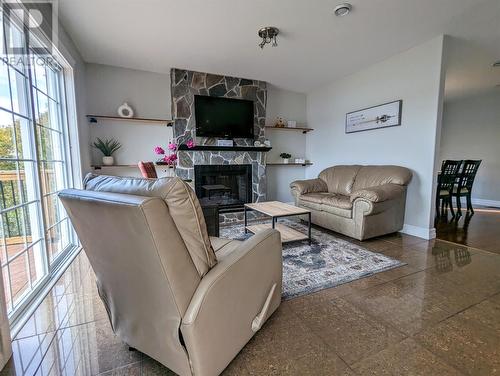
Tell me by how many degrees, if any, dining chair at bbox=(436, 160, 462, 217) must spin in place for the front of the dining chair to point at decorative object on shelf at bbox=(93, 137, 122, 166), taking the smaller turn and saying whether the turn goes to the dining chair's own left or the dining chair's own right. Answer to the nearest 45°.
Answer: approximately 90° to the dining chair's own left

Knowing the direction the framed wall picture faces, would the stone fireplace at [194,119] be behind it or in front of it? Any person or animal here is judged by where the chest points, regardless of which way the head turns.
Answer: in front

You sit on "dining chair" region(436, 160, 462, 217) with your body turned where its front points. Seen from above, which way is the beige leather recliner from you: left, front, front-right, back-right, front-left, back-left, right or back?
back-left

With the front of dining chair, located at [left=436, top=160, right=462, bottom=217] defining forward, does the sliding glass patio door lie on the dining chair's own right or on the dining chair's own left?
on the dining chair's own left

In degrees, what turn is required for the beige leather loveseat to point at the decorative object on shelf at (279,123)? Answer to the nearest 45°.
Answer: approximately 90° to its right

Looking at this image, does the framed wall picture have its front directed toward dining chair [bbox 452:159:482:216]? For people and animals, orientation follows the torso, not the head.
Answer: no

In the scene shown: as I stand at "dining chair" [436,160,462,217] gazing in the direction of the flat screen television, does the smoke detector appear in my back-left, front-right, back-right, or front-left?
front-left

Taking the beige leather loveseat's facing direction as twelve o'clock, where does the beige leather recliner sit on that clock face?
The beige leather recliner is roughly at 11 o'clock from the beige leather loveseat.

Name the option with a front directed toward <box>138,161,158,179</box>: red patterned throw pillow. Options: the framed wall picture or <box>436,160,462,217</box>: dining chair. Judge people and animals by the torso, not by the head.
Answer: the framed wall picture

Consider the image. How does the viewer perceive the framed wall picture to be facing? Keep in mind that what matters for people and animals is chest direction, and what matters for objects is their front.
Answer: facing the viewer and to the left of the viewer

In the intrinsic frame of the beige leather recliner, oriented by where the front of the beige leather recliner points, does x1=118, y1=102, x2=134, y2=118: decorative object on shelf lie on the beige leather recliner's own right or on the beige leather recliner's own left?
on the beige leather recliner's own left

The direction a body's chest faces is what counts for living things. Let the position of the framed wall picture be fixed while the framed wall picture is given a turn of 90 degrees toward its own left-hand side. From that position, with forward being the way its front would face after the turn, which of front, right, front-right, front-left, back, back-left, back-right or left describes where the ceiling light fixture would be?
right

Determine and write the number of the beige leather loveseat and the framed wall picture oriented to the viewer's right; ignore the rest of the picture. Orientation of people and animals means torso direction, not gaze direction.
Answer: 0

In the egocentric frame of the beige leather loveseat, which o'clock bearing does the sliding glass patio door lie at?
The sliding glass patio door is roughly at 12 o'clock from the beige leather loveseat.

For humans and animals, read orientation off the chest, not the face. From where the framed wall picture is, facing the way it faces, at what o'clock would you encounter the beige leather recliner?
The beige leather recliner is roughly at 11 o'clock from the framed wall picture.

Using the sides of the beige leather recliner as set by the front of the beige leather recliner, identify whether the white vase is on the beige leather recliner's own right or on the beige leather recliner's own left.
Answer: on the beige leather recliner's own left

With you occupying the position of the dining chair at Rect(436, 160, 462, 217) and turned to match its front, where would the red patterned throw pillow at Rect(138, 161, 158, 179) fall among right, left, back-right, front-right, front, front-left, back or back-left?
left

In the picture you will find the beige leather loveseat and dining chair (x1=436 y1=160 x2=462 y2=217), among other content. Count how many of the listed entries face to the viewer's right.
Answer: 0

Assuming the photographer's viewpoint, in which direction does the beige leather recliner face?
facing away from the viewer and to the right of the viewer

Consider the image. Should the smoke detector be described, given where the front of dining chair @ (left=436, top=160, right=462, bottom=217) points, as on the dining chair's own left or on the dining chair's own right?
on the dining chair's own left

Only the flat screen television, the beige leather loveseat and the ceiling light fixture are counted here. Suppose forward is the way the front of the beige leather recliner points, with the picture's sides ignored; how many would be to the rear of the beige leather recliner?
0

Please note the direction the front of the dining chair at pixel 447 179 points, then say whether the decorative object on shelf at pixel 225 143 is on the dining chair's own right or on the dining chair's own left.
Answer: on the dining chair's own left

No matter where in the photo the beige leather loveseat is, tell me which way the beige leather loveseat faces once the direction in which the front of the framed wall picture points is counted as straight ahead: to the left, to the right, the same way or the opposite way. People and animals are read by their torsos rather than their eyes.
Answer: the same way
